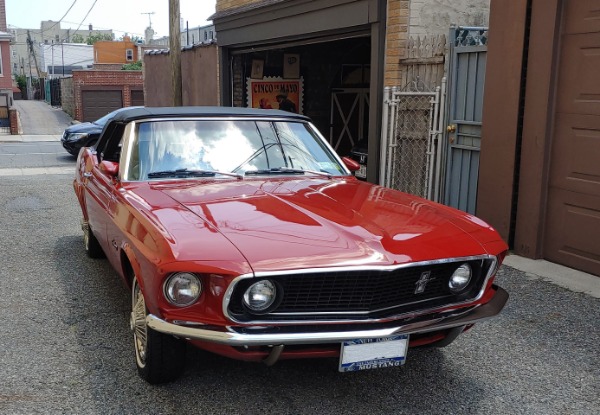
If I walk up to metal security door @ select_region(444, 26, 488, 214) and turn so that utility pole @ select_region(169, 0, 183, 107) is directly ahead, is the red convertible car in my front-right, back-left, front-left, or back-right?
back-left

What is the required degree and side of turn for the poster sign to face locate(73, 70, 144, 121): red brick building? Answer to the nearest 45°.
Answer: approximately 135° to its right

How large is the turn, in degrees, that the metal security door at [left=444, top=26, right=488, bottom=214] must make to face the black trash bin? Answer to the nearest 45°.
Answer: approximately 90° to its right

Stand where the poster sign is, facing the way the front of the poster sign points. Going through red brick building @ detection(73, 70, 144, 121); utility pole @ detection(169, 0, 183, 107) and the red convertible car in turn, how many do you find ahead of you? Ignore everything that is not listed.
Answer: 1

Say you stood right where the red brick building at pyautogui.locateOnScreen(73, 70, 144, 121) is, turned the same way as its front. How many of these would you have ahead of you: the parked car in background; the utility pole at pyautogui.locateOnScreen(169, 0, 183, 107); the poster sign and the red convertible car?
4

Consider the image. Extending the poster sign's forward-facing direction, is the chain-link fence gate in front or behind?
in front

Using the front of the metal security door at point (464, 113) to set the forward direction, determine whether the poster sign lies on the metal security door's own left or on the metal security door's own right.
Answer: on the metal security door's own right

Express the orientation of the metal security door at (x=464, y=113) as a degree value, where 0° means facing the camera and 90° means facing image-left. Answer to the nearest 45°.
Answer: approximately 45°

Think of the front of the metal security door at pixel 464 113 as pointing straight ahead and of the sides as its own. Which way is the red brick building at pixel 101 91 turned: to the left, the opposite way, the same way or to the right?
to the left

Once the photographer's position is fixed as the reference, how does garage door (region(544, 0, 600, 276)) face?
facing the viewer and to the left of the viewer

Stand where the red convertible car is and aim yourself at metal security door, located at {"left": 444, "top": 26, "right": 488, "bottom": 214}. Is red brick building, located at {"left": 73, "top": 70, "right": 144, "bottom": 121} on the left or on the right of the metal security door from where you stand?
left

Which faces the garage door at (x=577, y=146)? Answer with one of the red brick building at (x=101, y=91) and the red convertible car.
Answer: the red brick building

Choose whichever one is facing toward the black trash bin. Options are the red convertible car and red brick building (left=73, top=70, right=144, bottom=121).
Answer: the red brick building

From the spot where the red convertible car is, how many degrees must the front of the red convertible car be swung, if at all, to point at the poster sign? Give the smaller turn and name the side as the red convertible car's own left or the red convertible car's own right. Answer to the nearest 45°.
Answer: approximately 135° to the red convertible car's own left

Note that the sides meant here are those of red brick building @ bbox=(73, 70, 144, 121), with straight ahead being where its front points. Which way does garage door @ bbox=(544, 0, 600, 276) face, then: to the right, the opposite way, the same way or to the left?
to the right

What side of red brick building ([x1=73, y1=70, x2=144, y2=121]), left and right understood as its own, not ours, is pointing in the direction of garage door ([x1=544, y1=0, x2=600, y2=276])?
front
